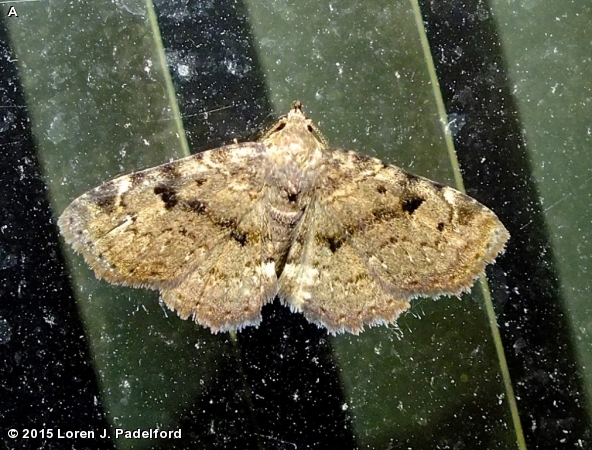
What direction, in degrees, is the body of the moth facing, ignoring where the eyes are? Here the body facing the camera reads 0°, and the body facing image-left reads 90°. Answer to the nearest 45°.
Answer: approximately 180°
